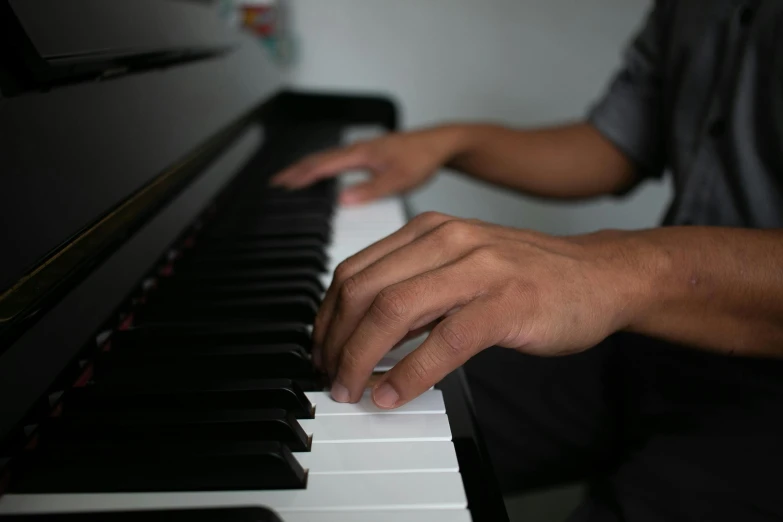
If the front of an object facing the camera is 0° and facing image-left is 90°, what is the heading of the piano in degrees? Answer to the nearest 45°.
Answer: approximately 270°
